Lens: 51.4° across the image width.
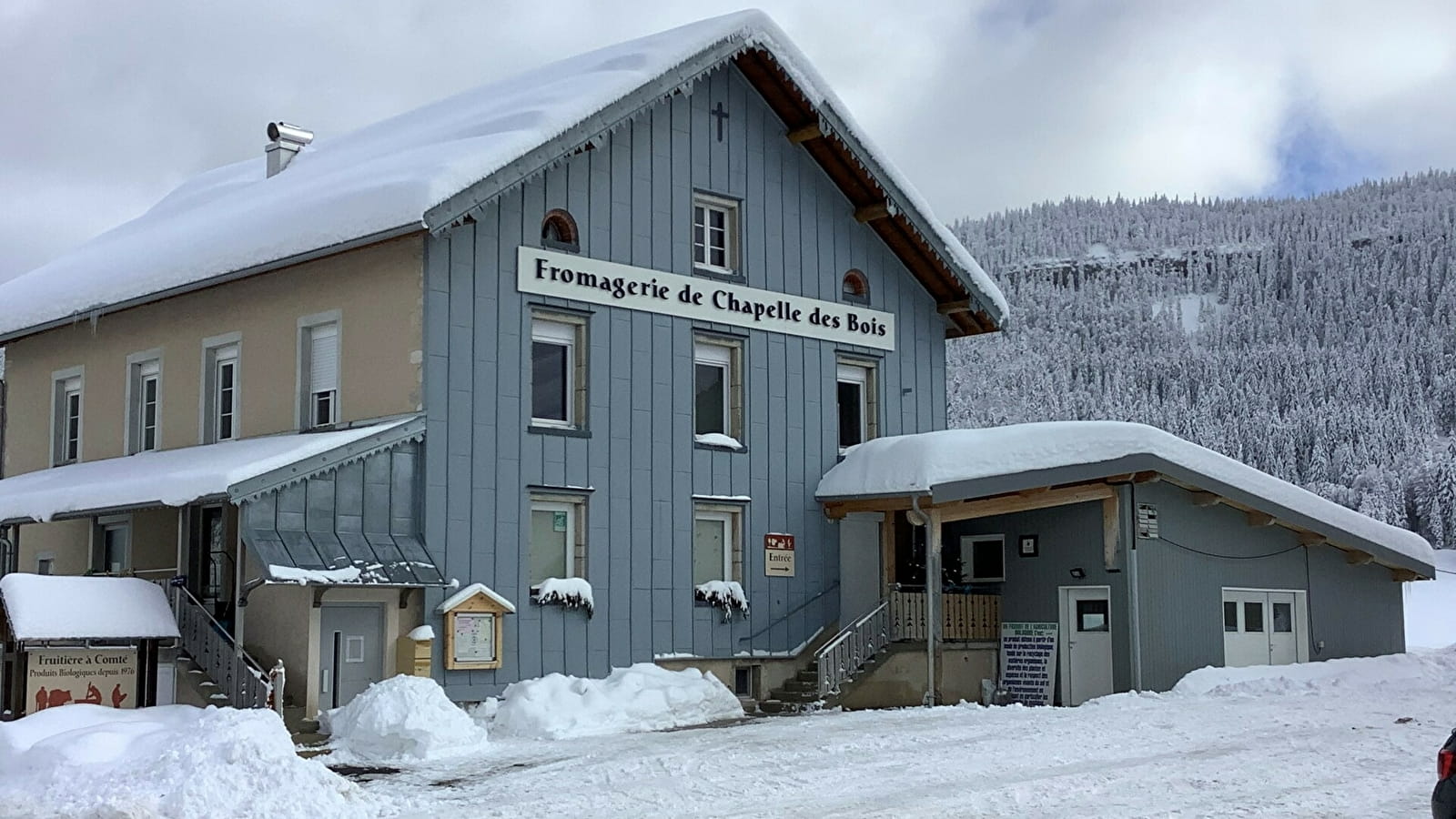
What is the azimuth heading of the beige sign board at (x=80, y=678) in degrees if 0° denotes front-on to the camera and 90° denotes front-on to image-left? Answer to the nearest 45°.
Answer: approximately 0°

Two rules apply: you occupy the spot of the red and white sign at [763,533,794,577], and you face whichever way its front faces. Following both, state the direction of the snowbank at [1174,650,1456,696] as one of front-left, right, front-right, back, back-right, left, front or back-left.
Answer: front-left

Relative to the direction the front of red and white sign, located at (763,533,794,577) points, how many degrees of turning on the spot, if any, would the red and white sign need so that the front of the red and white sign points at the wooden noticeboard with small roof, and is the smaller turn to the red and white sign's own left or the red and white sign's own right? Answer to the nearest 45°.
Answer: approximately 90° to the red and white sign's own right

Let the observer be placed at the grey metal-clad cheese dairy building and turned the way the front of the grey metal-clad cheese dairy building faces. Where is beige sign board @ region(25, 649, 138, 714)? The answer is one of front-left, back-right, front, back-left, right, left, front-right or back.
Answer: right

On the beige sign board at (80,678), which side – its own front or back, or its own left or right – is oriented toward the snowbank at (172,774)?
front

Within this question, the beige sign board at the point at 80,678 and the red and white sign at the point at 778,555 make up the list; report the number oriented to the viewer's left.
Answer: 0

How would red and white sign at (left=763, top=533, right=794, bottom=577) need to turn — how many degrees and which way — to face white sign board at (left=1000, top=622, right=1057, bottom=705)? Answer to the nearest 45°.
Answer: approximately 45° to its left

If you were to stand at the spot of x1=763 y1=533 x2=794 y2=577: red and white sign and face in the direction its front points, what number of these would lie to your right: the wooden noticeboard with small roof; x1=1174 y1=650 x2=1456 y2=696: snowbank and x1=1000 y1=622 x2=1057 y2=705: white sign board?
1

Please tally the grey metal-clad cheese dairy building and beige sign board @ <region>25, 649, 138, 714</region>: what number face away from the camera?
0
